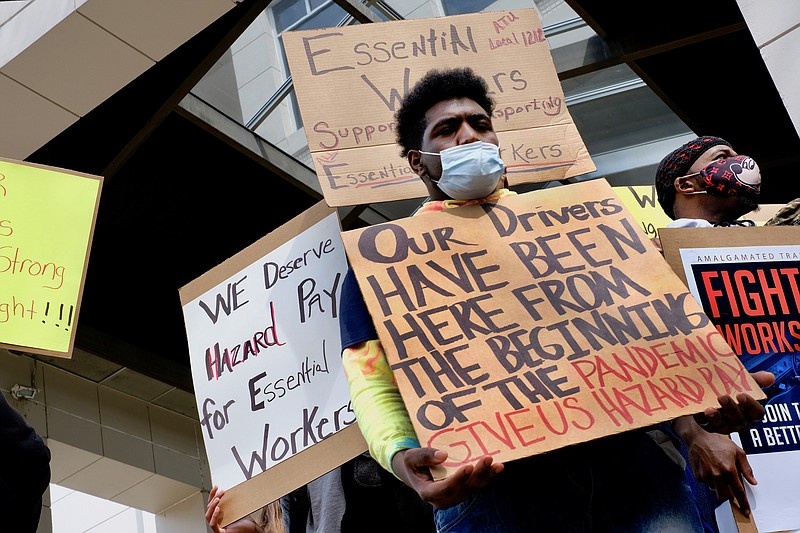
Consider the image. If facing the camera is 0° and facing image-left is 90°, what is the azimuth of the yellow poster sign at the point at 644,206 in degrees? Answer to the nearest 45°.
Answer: approximately 0°
